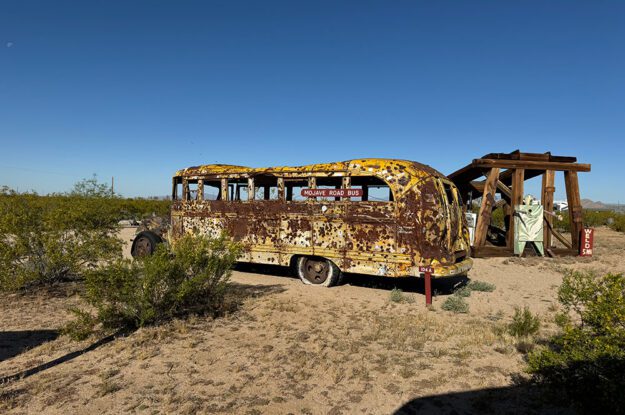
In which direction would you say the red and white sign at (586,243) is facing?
toward the camera

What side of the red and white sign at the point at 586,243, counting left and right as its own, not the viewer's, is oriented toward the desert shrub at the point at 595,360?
front

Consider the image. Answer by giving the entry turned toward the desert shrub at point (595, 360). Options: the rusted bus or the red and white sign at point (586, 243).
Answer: the red and white sign

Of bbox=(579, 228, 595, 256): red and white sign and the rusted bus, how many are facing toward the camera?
1

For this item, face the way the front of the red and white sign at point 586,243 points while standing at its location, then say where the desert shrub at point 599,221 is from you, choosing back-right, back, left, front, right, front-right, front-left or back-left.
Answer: back

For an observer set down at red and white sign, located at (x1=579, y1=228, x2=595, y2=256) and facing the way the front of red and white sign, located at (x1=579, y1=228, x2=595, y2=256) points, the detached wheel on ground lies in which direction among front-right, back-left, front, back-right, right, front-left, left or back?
front-right

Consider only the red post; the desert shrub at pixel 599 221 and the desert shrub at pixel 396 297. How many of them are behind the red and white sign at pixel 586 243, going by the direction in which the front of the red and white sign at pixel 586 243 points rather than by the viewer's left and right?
1

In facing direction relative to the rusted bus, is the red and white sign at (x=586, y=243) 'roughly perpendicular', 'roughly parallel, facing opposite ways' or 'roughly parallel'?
roughly perpendicular

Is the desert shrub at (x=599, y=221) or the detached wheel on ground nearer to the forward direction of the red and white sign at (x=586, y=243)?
the detached wheel on ground

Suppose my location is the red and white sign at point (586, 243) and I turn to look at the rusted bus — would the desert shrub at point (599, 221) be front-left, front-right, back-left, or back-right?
back-right
